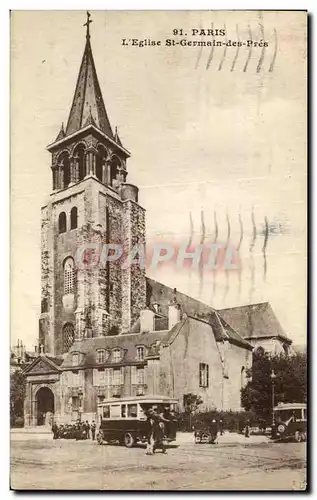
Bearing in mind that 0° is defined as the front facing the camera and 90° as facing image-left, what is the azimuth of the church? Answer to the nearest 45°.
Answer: approximately 45°

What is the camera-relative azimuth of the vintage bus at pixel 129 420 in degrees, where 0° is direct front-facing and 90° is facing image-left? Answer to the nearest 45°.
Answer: approximately 135°
